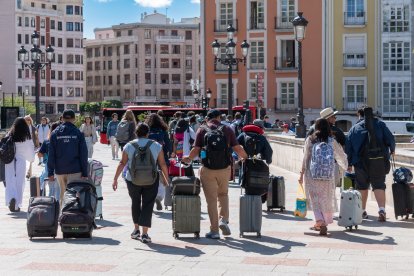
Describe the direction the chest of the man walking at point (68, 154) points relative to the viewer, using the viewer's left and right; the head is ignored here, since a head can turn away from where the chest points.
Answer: facing away from the viewer

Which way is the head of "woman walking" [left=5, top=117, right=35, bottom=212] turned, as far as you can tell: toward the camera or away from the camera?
away from the camera

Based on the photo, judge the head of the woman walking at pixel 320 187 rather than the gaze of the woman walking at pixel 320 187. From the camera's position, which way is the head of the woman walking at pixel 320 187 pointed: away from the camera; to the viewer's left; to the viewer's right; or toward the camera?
away from the camera

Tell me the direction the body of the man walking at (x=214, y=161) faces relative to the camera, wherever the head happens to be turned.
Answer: away from the camera

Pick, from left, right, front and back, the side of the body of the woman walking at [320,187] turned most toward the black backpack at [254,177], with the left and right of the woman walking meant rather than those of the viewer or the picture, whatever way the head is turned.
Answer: left

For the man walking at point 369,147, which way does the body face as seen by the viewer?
away from the camera

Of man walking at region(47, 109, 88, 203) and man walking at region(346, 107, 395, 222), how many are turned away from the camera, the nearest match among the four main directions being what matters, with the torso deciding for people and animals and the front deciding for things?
2

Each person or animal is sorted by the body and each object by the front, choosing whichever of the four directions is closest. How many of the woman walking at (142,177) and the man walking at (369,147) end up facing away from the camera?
2

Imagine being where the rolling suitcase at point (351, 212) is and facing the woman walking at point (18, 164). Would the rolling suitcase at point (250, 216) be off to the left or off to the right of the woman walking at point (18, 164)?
left

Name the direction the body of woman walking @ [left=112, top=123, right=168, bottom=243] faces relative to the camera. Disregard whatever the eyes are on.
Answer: away from the camera

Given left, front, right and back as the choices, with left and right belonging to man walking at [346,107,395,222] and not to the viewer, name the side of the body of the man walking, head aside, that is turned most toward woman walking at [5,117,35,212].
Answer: left

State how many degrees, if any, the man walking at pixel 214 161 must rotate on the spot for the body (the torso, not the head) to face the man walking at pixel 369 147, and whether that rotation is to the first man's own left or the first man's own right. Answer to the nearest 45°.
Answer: approximately 45° to the first man's own right
